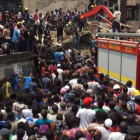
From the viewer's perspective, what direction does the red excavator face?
to the viewer's left

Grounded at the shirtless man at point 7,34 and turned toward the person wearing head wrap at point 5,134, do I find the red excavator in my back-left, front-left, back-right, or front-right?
back-left

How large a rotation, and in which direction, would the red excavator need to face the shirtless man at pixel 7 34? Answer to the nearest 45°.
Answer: approximately 45° to its left

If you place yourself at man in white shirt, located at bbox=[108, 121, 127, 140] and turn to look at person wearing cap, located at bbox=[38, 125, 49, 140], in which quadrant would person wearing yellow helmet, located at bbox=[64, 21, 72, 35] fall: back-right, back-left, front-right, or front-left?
front-right

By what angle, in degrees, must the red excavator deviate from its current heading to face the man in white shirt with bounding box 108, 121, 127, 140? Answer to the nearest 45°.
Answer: approximately 90° to its left

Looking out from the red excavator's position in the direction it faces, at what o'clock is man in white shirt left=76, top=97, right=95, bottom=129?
The man in white shirt is roughly at 9 o'clock from the red excavator.

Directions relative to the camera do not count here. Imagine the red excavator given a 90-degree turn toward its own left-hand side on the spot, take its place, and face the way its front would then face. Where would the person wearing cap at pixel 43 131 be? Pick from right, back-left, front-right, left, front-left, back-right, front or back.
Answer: front

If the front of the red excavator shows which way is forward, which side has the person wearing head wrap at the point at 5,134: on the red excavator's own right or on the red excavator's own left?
on the red excavator's own left

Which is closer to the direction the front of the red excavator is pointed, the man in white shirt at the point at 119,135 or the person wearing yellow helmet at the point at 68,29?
the person wearing yellow helmet

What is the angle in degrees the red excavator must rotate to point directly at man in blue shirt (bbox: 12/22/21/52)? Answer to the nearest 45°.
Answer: approximately 45° to its left
